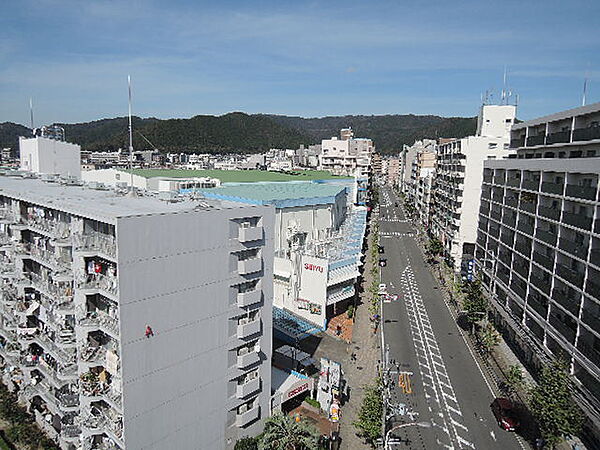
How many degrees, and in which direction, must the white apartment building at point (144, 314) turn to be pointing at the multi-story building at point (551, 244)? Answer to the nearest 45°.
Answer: approximately 135° to its left

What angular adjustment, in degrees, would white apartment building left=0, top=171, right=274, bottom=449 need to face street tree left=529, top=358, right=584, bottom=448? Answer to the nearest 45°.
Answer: approximately 135° to its left

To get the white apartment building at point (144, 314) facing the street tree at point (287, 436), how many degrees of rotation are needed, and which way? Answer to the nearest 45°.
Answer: approximately 135° to its left

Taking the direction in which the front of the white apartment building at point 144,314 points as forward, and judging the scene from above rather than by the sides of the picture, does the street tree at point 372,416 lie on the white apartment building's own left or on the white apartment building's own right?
on the white apartment building's own left

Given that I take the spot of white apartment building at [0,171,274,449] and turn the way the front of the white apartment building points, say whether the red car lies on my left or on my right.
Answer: on my left

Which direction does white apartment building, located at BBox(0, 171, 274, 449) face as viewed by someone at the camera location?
facing the viewer and to the left of the viewer
